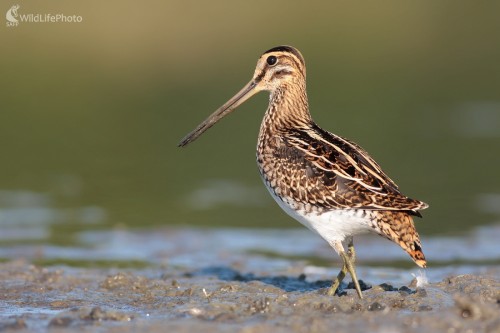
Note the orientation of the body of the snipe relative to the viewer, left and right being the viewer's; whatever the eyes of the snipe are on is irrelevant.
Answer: facing to the left of the viewer
